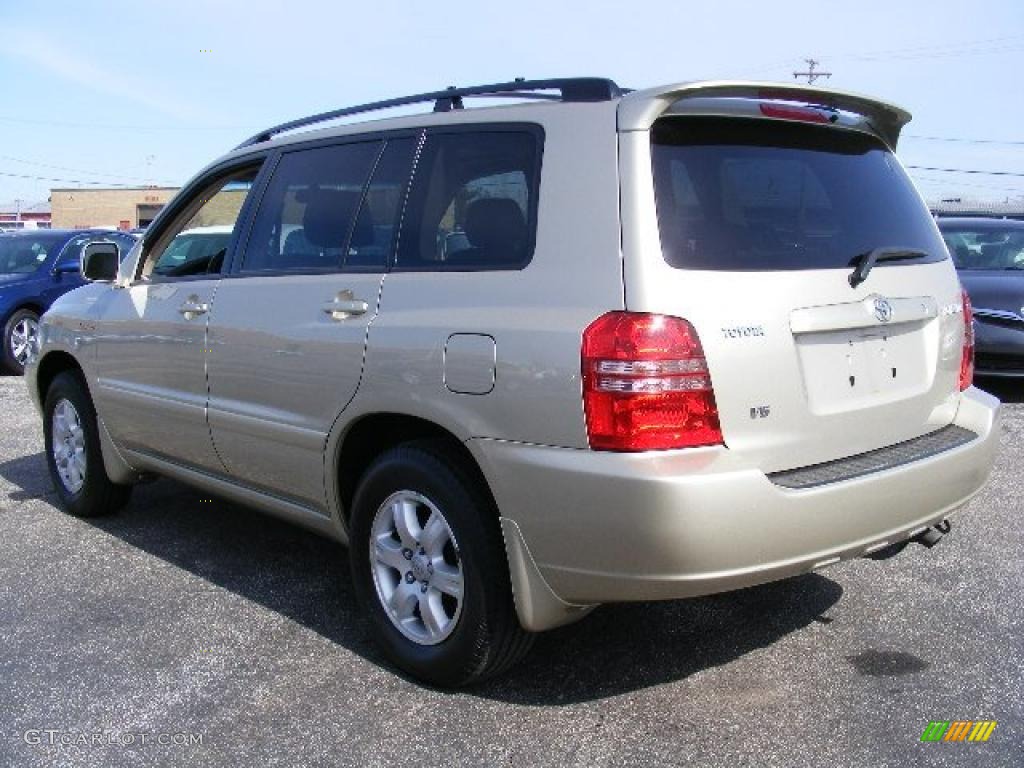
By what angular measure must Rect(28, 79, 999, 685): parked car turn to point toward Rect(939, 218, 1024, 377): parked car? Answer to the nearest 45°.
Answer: approximately 90° to its right

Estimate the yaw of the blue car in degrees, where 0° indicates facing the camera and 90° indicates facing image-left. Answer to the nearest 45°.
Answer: approximately 45°

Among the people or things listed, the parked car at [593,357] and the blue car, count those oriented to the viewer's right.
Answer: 0

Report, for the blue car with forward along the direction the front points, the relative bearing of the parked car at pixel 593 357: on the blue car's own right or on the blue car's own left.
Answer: on the blue car's own left

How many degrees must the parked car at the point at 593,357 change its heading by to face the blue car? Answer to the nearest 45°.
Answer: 0° — it already faces it

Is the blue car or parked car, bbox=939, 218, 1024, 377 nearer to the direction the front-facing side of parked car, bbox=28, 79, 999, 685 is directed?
the blue car

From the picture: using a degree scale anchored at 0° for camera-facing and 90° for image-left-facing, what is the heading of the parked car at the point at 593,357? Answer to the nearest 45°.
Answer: approximately 135°

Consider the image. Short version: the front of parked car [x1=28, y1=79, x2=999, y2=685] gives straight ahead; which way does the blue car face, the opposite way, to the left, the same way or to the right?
to the left
